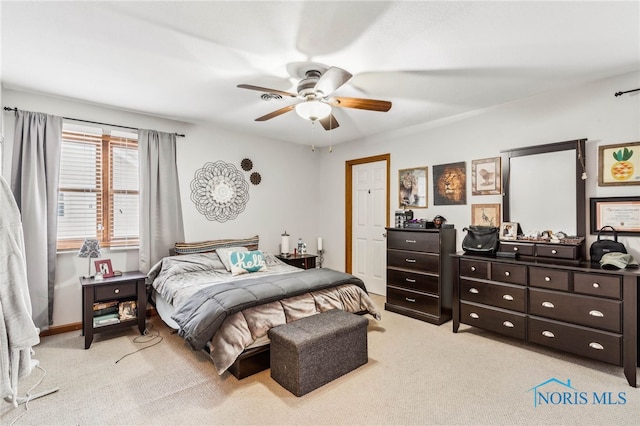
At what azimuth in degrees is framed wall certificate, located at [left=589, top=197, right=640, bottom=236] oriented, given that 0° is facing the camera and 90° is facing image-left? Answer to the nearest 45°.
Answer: approximately 0°

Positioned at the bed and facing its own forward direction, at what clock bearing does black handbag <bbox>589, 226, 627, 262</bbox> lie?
The black handbag is roughly at 11 o'clock from the bed.

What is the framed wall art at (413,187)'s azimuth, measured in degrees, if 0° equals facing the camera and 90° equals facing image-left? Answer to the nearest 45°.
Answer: approximately 45°

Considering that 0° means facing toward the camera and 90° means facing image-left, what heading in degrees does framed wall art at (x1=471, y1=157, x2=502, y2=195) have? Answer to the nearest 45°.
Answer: approximately 45°

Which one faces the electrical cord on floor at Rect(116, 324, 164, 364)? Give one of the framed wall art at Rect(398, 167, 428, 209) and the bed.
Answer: the framed wall art

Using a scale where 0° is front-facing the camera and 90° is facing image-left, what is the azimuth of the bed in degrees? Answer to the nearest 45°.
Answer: approximately 315°

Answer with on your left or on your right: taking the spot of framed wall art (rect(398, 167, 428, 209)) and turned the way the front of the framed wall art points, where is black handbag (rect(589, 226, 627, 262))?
on your left

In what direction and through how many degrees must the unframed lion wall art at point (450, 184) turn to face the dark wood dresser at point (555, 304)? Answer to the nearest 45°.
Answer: approximately 90° to its left

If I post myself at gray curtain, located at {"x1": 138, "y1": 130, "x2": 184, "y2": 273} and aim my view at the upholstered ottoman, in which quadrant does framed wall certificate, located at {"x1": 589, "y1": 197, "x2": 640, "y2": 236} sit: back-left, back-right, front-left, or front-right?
front-left

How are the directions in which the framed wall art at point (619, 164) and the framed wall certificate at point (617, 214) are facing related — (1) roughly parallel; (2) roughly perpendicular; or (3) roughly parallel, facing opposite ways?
roughly parallel

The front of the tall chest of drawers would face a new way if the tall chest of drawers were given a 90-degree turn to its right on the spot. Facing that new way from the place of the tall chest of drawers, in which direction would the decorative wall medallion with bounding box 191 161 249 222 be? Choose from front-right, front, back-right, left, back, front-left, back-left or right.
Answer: front-left

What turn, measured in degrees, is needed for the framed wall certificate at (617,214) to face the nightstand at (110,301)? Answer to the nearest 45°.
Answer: approximately 45° to its right

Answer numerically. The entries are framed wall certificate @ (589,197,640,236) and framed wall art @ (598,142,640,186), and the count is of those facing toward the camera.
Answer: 2

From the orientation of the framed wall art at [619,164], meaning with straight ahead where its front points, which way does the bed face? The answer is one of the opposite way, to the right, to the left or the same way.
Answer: to the left

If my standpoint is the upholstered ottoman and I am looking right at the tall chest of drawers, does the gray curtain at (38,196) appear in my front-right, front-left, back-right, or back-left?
back-left

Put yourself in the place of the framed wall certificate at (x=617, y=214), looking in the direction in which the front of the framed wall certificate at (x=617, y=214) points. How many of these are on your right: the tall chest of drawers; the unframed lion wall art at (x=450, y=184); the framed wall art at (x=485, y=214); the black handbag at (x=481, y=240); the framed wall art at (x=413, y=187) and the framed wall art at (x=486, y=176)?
6

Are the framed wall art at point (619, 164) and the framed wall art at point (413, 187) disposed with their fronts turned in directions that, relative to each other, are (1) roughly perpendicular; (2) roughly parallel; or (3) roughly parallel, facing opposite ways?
roughly parallel
